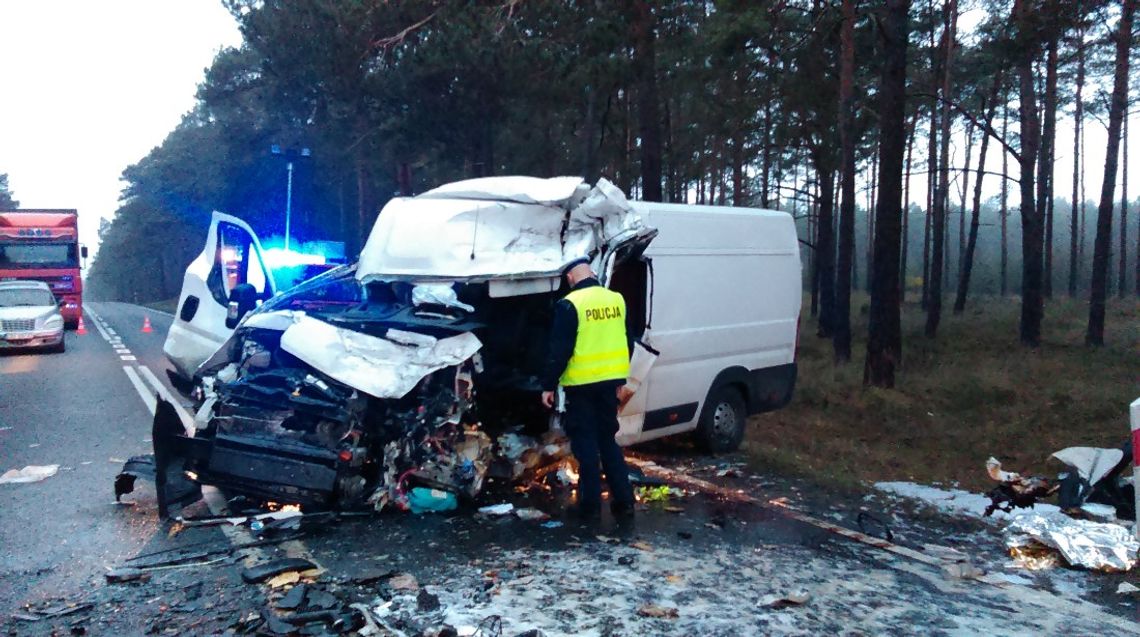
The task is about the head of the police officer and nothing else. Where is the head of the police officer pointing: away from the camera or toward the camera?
away from the camera

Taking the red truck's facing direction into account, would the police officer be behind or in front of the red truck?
in front

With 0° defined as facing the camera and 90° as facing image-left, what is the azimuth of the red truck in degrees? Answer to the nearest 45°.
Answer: approximately 0°

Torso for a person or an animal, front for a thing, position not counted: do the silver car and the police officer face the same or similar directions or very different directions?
very different directions

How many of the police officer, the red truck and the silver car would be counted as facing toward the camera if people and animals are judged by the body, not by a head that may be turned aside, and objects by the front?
2

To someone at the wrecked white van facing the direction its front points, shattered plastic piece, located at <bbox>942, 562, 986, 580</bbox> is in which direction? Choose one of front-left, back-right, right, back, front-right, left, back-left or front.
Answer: left

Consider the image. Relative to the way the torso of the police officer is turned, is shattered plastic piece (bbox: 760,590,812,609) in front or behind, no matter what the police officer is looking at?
behind

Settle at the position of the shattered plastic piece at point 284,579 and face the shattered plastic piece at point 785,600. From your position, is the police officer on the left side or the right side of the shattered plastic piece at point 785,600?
left

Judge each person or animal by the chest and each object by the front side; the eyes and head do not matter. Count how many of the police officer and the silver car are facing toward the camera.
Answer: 1

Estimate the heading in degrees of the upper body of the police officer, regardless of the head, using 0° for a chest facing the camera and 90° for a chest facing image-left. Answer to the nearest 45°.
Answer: approximately 135°

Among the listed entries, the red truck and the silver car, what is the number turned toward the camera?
2

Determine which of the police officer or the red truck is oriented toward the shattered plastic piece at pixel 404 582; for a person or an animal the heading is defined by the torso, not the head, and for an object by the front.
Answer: the red truck
